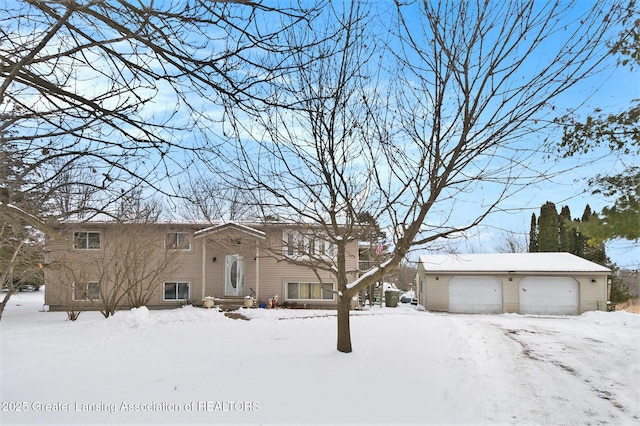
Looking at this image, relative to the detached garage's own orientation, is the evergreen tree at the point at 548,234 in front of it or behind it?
behind

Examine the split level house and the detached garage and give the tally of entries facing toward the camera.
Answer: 2

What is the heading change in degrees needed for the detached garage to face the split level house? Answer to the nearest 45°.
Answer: approximately 45° to its right

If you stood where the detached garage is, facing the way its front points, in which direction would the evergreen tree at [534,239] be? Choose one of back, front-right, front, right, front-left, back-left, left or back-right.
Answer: back

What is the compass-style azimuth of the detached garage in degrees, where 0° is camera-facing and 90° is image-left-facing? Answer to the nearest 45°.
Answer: approximately 0°

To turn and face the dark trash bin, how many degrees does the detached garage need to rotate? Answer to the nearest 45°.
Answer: approximately 90° to its right

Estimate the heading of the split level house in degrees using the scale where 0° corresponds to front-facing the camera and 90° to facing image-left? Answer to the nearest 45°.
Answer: approximately 0°

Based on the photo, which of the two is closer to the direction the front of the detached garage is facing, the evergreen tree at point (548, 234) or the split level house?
the split level house
